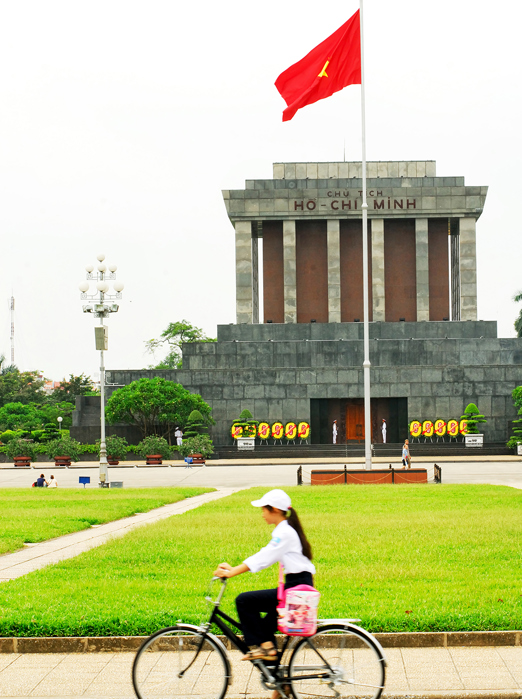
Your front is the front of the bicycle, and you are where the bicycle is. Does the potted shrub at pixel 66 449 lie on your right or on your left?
on your right

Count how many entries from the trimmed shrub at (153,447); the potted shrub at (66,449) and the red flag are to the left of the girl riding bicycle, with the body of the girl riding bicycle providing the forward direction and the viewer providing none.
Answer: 0

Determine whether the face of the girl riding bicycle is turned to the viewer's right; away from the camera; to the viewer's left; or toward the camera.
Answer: to the viewer's left

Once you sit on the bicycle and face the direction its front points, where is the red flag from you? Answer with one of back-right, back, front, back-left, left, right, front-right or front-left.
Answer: right

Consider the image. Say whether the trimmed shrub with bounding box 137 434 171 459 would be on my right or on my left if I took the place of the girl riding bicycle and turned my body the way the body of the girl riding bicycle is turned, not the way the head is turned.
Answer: on my right

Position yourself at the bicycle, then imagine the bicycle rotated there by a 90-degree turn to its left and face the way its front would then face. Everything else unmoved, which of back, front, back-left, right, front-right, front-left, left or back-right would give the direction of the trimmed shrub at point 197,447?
back

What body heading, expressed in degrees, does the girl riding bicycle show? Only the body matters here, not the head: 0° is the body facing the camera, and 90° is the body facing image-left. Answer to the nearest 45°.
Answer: approximately 90°

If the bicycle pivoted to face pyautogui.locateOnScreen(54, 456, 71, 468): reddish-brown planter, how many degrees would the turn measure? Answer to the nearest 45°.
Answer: approximately 90° to its right

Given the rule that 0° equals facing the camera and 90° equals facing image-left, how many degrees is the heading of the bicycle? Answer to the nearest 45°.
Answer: approximately 90°

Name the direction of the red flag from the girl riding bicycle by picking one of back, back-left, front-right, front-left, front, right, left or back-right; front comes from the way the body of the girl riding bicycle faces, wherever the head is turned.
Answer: right
